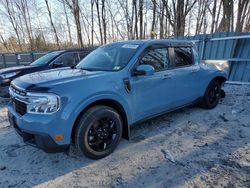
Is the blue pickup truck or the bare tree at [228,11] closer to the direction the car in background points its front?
the blue pickup truck

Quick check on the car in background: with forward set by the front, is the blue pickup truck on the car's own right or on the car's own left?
on the car's own left

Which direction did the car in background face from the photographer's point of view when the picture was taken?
facing the viewer and to the left of the viewer

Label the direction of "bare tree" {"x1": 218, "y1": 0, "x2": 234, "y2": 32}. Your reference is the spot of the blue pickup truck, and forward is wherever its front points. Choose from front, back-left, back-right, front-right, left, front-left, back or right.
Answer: back

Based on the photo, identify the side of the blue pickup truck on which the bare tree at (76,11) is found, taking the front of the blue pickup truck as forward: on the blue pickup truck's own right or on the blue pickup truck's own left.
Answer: on the blue pickup truck's own right

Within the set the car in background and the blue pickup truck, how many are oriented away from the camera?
0

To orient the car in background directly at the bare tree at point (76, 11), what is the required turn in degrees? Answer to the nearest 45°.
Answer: approximately 135° to its right

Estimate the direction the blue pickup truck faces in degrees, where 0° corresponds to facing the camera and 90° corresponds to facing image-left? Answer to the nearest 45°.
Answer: approximately 45°
